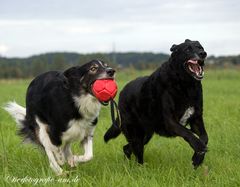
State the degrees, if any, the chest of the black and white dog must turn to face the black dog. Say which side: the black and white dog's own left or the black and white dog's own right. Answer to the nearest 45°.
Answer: approximately 45° to the black and white dog's own left

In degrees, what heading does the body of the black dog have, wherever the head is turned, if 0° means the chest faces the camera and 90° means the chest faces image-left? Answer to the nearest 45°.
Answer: approximately 315°

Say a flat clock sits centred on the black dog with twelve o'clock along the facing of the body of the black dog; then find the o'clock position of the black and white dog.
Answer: The black and white dog is roughly at 4 o'clock from the black dog.

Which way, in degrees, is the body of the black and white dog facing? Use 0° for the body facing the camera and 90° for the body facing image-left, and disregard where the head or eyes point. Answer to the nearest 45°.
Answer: approximately 315°
